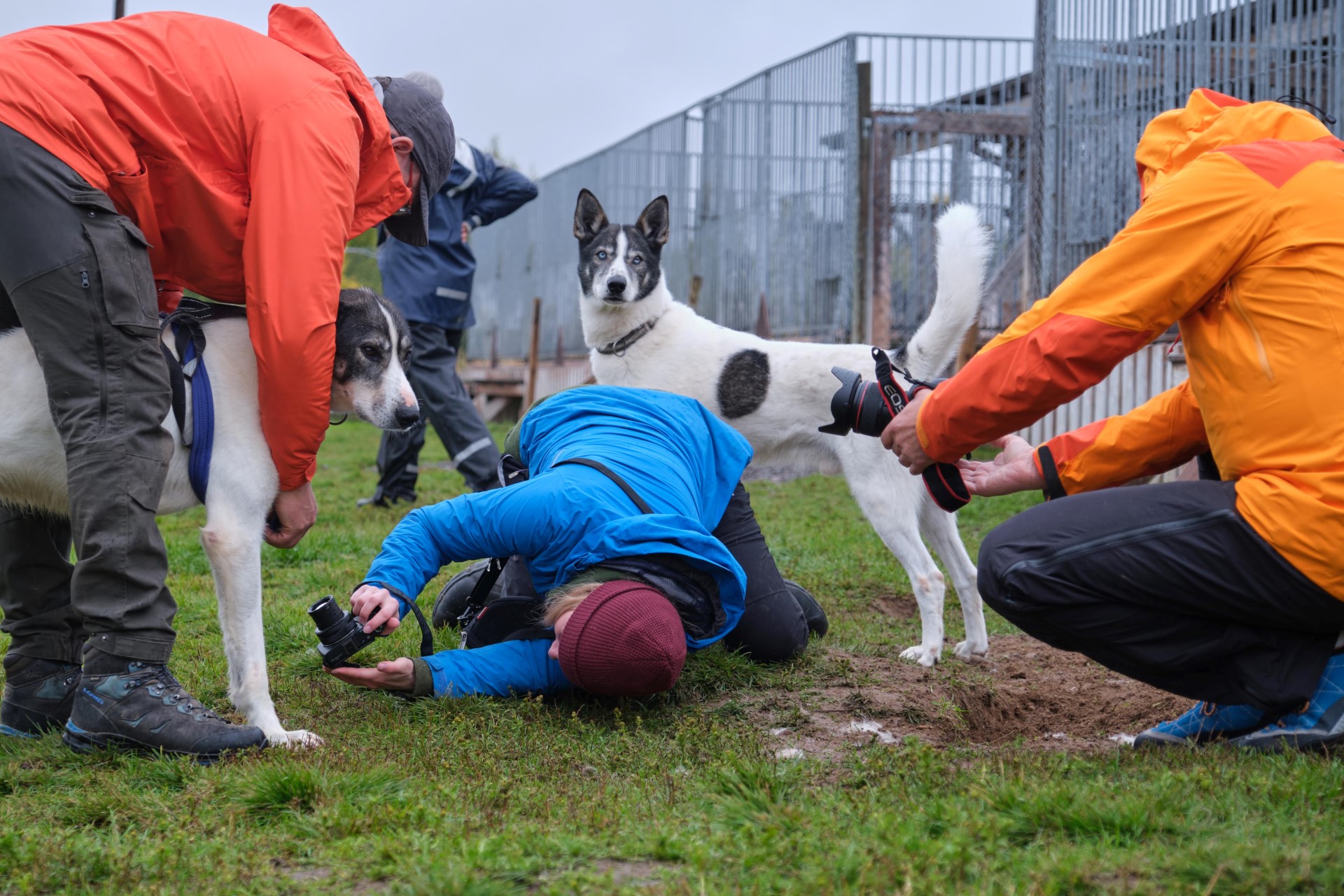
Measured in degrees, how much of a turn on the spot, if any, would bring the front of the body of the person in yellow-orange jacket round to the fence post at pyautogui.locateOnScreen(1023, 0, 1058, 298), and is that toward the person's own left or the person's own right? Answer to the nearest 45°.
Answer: approximately 90° to the person's own right

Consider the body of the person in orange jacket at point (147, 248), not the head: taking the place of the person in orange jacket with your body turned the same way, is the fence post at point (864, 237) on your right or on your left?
on your left

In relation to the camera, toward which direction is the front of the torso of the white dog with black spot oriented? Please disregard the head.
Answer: to the viewer's left

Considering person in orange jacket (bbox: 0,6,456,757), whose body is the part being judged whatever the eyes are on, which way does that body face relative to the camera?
to the viewer's right

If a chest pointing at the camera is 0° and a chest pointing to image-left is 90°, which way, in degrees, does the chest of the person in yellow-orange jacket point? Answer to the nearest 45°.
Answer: approximately 90°

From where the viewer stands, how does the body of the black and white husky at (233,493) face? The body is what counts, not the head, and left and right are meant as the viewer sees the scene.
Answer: facing to the right of the viewer
